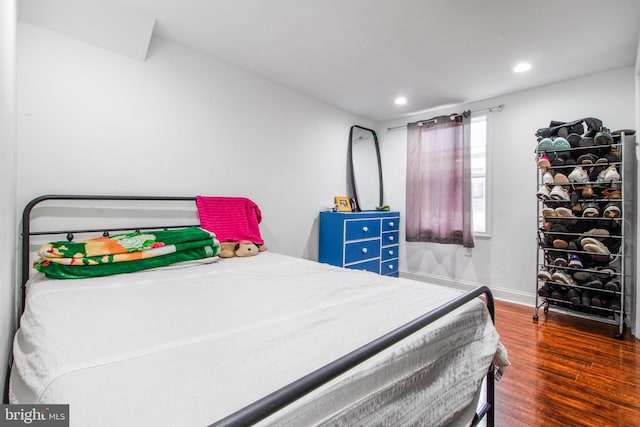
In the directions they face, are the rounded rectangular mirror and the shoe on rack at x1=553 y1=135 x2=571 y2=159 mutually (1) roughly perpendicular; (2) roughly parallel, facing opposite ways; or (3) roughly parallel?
roughly perpendicular

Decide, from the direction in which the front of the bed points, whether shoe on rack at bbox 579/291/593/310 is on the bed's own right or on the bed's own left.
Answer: on the bed's own left

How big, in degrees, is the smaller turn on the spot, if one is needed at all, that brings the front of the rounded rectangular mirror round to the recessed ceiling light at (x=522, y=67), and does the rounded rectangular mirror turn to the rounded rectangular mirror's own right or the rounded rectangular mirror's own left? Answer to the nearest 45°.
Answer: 0° — it already faces it

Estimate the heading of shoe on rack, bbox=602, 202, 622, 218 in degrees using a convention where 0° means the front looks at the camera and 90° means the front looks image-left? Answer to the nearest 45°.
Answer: approximately 45°

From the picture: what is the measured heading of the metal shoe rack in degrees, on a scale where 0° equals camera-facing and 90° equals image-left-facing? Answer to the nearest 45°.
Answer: approximately 45°
